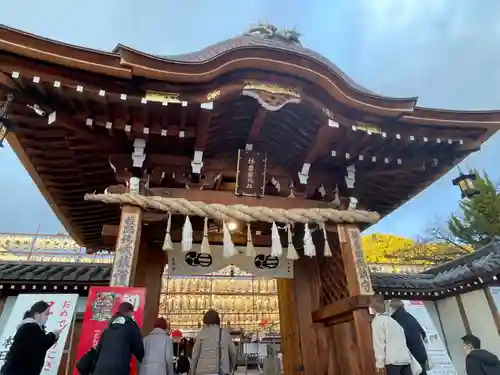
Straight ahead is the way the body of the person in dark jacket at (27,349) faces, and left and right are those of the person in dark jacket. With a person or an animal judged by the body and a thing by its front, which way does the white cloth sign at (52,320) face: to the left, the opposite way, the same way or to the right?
to the right

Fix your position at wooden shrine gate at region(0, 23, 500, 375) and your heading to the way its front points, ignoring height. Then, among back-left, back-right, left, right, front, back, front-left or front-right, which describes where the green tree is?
back-left

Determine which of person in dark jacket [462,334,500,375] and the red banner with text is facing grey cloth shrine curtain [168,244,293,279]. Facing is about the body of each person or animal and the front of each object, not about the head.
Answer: the person in dark jacket

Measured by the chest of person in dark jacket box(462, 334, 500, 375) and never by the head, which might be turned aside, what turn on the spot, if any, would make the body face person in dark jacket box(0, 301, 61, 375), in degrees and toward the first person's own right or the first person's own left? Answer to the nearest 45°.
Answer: approximately 45° to the first person's own left

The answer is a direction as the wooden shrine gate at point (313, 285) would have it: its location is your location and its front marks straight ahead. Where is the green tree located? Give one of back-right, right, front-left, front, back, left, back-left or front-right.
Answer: back-left

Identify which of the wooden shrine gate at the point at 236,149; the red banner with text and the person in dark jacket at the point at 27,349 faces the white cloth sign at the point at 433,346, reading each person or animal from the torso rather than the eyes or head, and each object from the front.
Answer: the person in dark jacket

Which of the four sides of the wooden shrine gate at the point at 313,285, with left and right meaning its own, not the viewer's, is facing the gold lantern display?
back

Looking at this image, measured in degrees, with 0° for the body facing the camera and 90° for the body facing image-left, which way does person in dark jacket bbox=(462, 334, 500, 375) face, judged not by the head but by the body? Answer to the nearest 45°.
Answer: approximately 90°

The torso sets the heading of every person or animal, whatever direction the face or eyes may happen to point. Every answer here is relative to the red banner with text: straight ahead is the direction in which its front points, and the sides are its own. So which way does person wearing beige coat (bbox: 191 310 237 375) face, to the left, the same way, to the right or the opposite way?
the opposite way

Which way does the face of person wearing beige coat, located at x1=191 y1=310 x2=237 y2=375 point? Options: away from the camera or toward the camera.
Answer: away from the camera

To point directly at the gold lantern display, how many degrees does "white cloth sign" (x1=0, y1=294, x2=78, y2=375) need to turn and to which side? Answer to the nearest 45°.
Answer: approximately 135° to its left

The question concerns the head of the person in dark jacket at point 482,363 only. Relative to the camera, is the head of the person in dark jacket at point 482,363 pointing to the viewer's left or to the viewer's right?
to the viewer's left

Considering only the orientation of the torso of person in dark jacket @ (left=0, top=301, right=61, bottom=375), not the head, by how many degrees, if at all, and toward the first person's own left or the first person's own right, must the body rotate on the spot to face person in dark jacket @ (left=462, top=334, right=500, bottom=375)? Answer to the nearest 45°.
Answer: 0° — they already face them

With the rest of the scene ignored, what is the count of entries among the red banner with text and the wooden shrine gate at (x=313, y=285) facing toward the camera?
2
